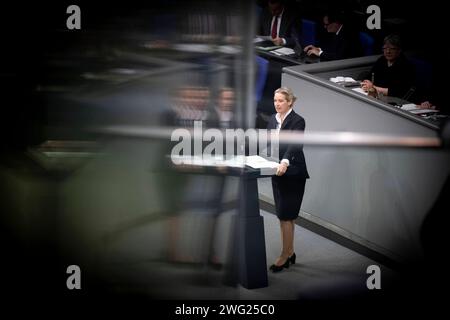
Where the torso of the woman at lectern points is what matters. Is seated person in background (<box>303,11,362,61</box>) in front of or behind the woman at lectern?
behind

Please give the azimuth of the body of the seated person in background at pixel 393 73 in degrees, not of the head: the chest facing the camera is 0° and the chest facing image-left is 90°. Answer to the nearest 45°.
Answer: approximately 45°

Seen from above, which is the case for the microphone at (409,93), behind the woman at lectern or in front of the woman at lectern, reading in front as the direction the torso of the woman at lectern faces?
behind

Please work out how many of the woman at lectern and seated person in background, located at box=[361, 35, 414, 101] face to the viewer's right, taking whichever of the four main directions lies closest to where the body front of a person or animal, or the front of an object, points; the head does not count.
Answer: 0

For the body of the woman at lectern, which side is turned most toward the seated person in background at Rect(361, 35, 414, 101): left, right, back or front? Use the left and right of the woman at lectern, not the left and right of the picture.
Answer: back

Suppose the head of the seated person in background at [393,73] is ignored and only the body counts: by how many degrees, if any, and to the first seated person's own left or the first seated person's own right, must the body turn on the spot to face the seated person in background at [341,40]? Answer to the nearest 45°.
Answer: approximately 90° to the first seated person's own right

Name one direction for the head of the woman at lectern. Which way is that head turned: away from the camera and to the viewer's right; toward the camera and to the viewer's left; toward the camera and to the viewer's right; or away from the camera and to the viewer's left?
toward the camera and to the viewer's left

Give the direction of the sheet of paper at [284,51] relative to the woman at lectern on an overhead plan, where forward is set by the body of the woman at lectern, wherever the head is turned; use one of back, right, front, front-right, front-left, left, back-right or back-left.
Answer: back-right

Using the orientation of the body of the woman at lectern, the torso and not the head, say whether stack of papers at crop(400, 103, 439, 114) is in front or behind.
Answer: behind

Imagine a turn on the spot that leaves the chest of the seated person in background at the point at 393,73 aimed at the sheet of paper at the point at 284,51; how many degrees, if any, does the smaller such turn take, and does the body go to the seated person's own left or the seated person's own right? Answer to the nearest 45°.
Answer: approximately 90° to the seated person's own right
